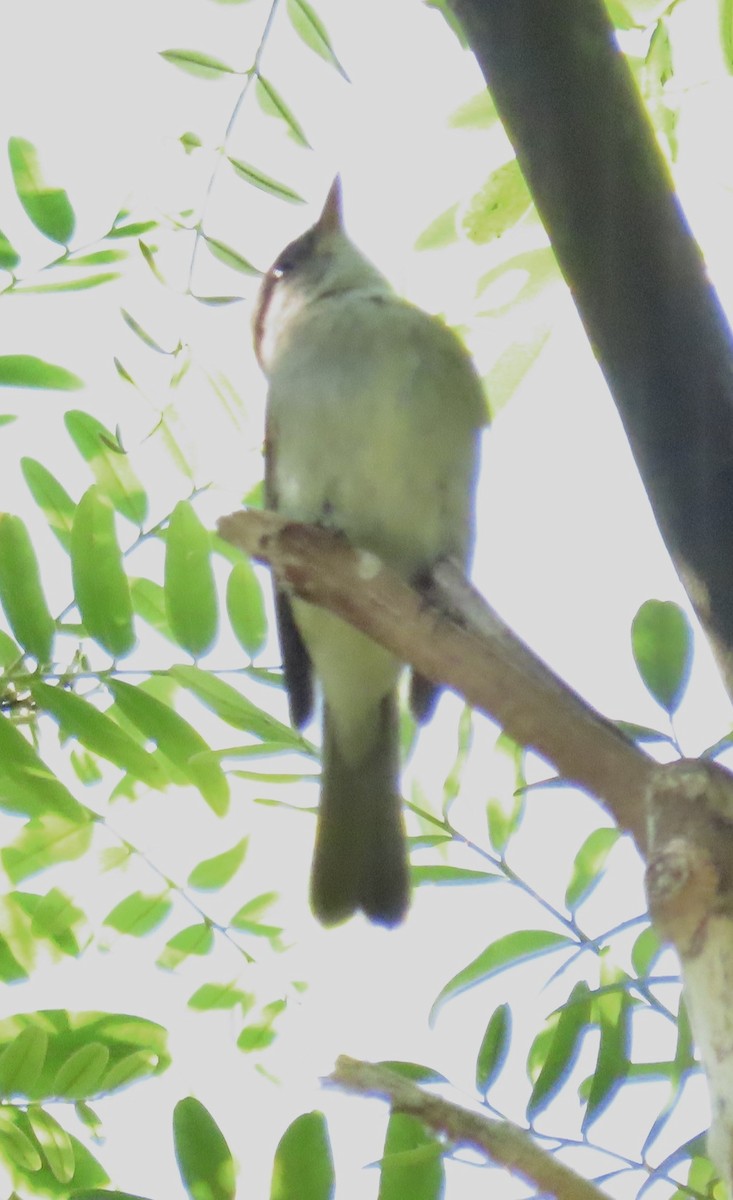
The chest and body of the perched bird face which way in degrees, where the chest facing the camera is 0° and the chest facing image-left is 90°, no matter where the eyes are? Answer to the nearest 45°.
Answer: approximately 0°

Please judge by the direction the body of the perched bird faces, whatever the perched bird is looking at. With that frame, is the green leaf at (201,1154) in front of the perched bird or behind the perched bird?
in front

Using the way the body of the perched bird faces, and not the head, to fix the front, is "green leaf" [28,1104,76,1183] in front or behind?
in front
